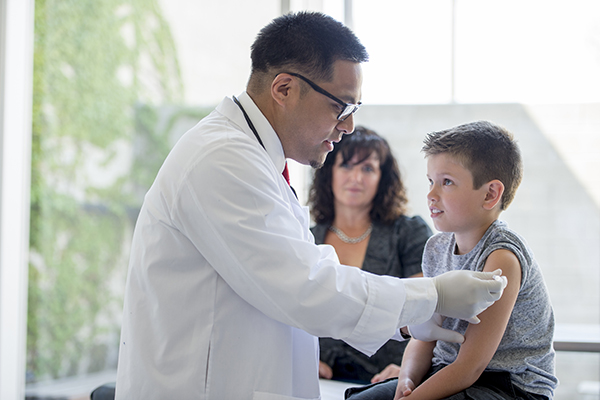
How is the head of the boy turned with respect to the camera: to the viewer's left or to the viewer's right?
to the viewer's left

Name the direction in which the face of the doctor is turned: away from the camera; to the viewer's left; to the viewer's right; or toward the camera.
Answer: to the viewer's right

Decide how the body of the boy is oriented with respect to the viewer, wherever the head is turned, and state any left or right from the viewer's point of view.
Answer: facing the viewer and to the left of the viewer

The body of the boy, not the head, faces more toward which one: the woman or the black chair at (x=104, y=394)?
the black chair

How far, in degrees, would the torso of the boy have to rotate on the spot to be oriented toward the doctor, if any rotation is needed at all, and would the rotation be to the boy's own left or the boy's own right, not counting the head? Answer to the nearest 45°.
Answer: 0° — they already face them

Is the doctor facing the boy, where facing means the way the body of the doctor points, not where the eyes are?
yes

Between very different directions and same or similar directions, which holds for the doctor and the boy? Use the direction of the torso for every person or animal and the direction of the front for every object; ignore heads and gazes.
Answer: very different directions

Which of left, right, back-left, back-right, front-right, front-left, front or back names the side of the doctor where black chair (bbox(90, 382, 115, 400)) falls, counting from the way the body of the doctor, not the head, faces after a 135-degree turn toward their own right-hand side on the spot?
right

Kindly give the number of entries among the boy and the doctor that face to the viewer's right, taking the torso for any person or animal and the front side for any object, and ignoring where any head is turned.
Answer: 1

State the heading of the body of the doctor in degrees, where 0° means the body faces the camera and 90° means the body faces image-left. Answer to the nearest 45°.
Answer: approximately 270°

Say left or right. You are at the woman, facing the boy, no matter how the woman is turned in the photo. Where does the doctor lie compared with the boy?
right
